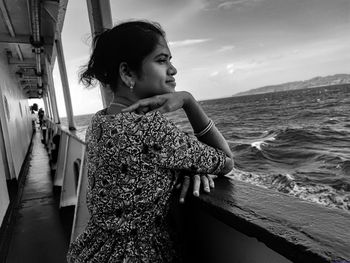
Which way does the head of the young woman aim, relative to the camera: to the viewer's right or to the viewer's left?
to the viewer's right

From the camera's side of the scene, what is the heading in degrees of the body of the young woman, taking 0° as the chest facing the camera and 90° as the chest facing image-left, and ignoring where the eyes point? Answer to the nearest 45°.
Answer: approximately 225°
